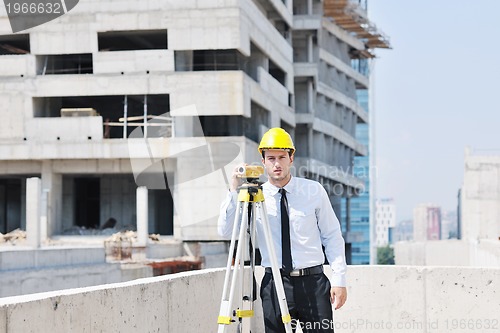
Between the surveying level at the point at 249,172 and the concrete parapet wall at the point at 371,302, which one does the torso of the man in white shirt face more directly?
the surveying level

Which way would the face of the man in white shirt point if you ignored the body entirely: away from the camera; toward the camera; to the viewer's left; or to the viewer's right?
toward the camera

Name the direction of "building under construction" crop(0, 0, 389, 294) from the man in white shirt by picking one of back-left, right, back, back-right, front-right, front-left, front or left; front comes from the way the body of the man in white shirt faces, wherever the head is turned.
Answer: back

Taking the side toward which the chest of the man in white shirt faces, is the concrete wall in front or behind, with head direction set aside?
behind

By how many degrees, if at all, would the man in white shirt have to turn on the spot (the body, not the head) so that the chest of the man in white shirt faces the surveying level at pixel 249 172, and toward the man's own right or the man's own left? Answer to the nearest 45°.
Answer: approximately 45° to the man's own right

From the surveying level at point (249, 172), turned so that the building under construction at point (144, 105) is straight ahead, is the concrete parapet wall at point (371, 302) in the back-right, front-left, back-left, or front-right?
front-right

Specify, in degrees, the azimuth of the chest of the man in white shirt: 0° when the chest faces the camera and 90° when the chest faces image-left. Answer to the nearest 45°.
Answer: approximately 0°
